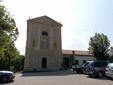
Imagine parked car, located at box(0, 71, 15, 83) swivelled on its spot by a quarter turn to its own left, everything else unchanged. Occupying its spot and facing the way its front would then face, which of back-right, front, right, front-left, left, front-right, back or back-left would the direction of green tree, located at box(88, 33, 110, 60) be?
front

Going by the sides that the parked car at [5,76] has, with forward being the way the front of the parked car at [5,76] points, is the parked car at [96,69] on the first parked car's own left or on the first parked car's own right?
on the first parked car's own left

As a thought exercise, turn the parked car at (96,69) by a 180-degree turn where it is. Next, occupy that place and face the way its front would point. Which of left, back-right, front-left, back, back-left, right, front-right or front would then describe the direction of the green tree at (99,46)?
front-left

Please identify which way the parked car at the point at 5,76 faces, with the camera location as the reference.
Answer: facing the viewer and to the right of the viewer

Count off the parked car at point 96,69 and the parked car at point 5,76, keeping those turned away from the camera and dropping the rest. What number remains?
0

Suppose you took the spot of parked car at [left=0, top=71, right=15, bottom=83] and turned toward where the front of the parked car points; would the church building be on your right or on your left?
on your left

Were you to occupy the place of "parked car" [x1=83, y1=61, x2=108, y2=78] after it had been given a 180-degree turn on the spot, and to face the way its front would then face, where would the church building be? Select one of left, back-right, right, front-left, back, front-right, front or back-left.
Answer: left

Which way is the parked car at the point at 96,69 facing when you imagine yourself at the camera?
facing the viewer and to the left of the viewer
